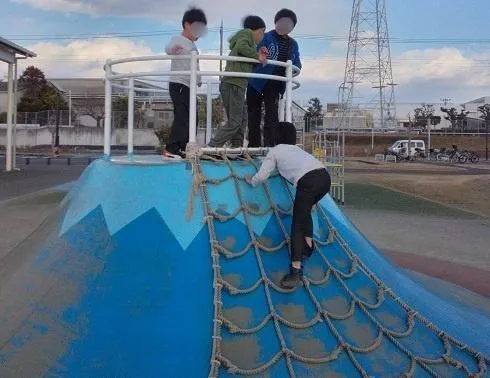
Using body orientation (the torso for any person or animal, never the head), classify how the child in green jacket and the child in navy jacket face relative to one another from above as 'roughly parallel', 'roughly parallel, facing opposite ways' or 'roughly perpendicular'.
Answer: roughly perpendicular

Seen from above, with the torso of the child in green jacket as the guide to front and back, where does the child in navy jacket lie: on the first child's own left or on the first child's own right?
on the first child's own left

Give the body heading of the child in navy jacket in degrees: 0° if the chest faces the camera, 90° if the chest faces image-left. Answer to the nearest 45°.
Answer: approximately 0°

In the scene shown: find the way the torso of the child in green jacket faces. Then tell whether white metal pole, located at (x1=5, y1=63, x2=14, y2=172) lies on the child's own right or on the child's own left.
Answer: on the child's own left

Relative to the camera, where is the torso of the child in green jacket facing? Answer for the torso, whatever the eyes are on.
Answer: to the viewer's right
